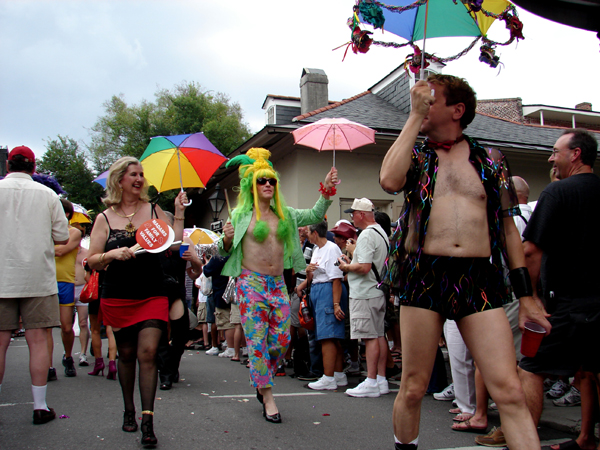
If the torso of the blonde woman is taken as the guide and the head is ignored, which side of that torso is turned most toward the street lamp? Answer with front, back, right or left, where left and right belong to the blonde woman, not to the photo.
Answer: back

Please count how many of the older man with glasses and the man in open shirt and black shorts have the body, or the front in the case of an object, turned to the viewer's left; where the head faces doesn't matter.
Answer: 1

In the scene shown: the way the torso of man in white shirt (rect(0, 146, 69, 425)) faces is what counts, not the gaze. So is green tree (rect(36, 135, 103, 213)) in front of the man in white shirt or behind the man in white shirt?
in front

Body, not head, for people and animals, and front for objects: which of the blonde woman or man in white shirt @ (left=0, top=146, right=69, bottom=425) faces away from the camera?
the man in white shirt

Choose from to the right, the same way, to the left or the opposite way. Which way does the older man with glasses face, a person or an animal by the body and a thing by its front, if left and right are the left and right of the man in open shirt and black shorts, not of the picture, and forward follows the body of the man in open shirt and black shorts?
to the right

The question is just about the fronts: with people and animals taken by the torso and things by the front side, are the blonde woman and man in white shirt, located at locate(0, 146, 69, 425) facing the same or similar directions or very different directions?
very different directions

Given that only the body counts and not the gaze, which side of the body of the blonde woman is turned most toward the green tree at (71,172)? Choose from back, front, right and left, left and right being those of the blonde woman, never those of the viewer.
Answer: back

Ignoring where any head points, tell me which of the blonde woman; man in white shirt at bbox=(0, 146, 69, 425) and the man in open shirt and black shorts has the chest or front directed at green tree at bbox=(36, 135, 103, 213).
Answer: the man in white shirt

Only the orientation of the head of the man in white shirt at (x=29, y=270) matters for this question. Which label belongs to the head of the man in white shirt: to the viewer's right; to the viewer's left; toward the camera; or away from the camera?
away from the camera

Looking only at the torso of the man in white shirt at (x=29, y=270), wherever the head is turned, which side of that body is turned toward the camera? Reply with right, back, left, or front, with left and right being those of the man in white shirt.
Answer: back
